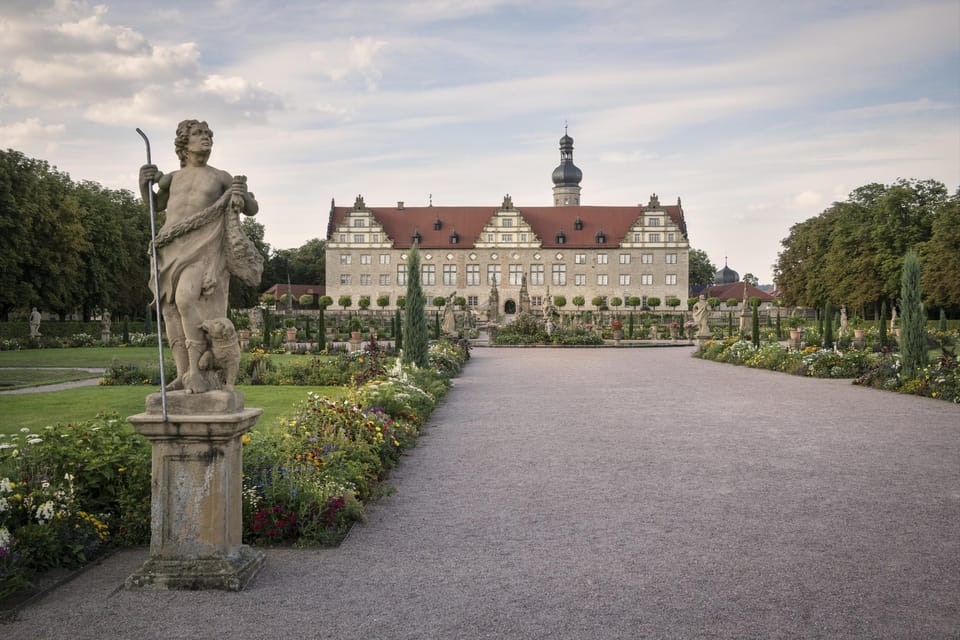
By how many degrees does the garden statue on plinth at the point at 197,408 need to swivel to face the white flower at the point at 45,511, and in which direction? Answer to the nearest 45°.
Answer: approximately 135° to its right

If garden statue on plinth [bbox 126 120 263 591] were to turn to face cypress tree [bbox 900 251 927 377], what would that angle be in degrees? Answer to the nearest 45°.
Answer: approximately 135° to its left

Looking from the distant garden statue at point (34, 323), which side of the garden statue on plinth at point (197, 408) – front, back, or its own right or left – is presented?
back

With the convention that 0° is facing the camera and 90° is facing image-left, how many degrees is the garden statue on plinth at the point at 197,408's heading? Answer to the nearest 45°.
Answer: approximately 0°

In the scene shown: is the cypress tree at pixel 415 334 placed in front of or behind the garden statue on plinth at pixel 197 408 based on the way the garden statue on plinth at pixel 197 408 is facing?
behind

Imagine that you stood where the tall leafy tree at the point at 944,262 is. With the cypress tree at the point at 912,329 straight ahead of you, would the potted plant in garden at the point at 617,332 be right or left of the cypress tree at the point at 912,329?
right

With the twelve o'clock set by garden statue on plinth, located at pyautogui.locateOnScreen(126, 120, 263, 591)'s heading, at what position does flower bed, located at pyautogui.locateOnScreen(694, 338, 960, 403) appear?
The flower bed is roughly at 8 o'clock from the garden statue on plinth.

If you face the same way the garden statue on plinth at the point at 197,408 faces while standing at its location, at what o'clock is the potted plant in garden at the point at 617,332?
The potted plant in garden is roughly at 7 o'clock from the garden statue on plinth.

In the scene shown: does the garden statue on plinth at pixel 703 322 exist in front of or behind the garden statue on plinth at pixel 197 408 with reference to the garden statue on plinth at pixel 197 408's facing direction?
behind
